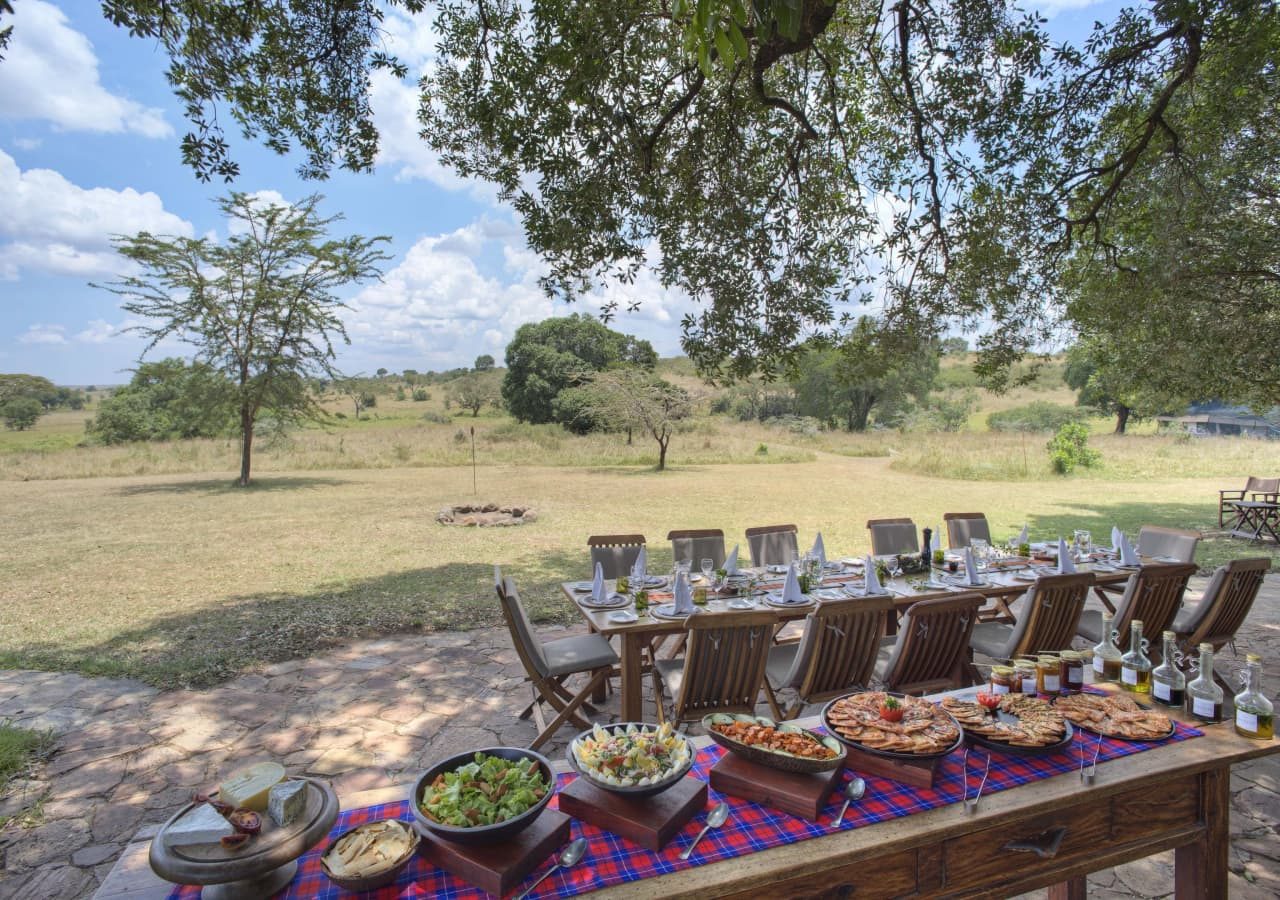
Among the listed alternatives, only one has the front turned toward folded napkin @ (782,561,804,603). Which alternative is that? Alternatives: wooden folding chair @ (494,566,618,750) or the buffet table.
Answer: the wooden folding chair

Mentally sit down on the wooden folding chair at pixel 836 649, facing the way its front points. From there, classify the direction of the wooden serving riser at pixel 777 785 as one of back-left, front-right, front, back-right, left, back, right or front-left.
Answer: back-left

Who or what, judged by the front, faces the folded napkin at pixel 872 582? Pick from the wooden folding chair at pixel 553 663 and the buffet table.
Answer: the wooden folding chair

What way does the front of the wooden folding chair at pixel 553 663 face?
to the viewer's right

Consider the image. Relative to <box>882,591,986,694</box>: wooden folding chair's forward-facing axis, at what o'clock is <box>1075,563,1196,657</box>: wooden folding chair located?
<box>1075,563,1196,657</box>: wooden folding chair is roughly at 3 o'clock from <box>882,591,986,694</box>: wooden folding chair.

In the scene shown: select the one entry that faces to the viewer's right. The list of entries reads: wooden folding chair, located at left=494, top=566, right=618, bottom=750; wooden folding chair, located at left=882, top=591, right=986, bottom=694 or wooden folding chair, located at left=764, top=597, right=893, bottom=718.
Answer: wooden folding chair, located at left=494, top=566, right=618, bottom=750

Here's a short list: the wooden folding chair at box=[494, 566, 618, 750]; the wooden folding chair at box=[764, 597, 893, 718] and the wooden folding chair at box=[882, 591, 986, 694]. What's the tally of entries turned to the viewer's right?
1

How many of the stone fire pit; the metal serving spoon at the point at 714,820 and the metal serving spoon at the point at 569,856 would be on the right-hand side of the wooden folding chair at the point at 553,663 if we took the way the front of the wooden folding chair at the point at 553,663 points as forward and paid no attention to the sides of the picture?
2

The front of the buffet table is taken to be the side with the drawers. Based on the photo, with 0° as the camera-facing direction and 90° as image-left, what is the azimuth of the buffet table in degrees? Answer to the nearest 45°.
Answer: approximately 315°

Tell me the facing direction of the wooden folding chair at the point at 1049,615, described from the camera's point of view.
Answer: facing away from the viewer and to the left of the viewer

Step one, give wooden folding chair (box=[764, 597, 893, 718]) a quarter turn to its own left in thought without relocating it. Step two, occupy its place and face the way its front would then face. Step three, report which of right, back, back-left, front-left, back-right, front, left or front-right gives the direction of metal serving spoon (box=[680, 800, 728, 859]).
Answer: front-left

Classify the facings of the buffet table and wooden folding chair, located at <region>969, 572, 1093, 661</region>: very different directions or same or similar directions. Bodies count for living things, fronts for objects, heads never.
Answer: very different directions

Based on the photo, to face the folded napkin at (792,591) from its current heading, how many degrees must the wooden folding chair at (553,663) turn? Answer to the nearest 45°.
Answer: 0° — it already faces it

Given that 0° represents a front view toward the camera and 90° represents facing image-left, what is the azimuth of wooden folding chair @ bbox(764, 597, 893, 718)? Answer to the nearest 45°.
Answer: approximately 135°
